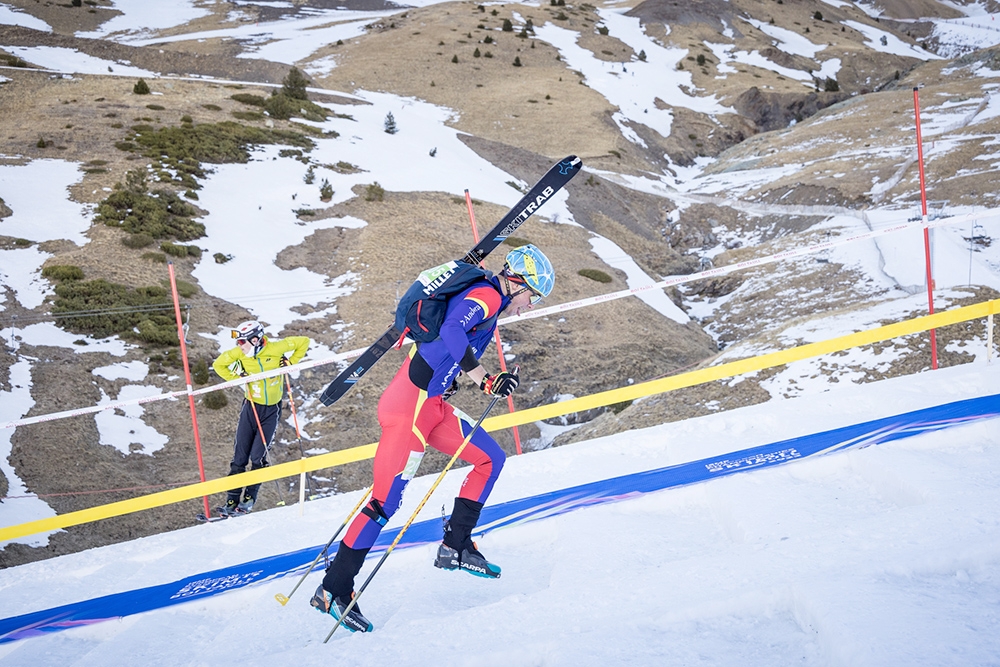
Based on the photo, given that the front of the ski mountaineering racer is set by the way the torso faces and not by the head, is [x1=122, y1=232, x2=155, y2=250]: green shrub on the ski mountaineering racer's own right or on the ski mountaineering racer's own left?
on the ski mountaineering racer's own left

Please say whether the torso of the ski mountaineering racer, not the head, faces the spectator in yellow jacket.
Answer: no

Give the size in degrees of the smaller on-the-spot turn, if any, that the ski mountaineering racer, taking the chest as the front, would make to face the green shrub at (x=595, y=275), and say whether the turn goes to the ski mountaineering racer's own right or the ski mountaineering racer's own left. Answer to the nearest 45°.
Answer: approximately 90° to the ski mountaineering racer's own left

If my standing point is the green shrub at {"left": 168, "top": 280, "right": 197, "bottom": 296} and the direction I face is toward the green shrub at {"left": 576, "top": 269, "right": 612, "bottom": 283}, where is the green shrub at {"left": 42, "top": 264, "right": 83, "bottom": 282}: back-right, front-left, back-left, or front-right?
back-left

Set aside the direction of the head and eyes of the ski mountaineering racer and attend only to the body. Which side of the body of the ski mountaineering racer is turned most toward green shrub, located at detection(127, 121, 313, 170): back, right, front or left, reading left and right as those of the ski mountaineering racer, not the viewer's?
left

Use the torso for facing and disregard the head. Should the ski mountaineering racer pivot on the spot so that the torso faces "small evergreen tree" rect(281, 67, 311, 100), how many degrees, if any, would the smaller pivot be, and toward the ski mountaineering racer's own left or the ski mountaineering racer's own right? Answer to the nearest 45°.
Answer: approximately 90° to the ski mountaineering racer's own left

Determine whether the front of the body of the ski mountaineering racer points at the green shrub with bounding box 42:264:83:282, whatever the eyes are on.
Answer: no

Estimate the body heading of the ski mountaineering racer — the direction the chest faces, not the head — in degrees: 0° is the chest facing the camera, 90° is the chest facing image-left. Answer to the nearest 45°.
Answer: approximately 270°

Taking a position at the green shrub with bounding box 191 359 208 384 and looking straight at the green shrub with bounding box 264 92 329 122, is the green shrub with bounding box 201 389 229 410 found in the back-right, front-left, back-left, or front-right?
back-right

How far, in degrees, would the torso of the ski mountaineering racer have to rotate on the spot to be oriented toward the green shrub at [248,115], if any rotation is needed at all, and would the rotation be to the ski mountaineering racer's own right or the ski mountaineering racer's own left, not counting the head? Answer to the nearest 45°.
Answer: approximately 90° to the ski mountaineering racer's own left

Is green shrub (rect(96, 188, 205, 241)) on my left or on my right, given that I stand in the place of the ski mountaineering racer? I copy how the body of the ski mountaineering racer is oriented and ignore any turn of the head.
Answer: on my left

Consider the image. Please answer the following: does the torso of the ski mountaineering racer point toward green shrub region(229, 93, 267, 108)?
no

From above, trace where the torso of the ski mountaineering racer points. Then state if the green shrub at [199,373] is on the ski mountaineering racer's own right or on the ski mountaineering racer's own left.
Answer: on the ski mountaineering racer's own left
